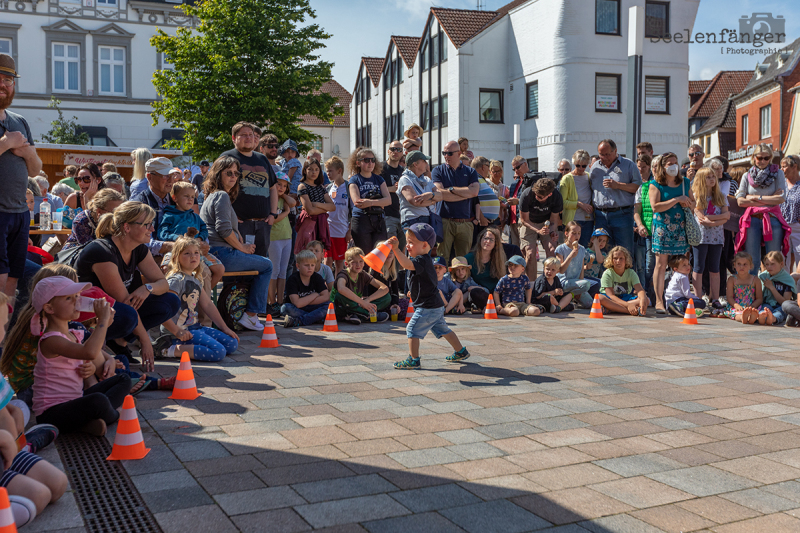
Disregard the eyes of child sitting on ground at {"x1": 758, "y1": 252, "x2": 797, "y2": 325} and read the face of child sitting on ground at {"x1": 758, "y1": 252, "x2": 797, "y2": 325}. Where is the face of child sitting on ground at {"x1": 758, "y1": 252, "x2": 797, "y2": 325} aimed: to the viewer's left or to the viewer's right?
to the viewer's left

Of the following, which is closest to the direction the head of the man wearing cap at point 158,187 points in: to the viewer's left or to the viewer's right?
to the viewer's right

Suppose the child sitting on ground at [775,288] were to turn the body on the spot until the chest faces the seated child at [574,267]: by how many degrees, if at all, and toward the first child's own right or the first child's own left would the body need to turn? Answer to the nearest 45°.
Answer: approximately 45° to the first child's own right

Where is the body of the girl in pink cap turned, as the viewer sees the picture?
to the viewer's right

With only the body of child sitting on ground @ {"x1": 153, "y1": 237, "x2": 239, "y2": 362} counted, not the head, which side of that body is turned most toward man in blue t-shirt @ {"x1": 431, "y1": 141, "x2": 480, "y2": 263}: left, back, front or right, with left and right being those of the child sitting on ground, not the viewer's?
left

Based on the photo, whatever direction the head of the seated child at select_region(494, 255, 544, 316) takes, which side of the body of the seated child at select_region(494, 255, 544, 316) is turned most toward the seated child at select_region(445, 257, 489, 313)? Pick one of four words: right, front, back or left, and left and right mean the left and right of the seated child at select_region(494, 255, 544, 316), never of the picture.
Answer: right

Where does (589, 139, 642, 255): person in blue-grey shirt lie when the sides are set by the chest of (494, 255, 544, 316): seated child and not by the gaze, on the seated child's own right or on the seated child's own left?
on the seated child's own left

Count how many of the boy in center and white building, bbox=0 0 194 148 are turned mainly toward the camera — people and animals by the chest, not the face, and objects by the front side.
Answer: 1

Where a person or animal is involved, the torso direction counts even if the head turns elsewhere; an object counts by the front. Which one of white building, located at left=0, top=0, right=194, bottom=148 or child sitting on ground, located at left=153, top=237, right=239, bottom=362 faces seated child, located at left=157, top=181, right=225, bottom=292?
the white building
